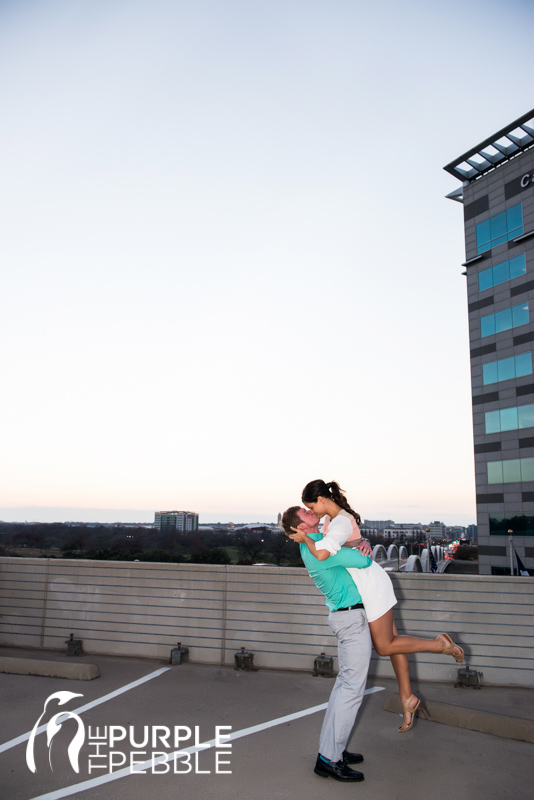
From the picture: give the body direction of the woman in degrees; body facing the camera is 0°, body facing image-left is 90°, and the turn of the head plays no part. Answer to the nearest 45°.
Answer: approximately 90°

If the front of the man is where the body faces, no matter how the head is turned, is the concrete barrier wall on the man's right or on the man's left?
on the man's left

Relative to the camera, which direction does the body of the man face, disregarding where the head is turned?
to the viewer's right

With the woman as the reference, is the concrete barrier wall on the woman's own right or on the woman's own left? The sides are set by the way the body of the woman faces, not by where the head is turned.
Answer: on the woman's own right

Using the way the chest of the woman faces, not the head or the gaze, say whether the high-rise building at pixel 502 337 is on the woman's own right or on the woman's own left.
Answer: on the woman's own right

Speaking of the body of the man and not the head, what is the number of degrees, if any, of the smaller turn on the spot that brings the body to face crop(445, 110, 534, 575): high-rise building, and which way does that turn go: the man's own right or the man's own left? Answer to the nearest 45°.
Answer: approximately 90° to the man's own left

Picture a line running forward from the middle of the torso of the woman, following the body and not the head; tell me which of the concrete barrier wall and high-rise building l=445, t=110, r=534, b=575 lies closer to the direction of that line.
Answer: the concrete barrier wall

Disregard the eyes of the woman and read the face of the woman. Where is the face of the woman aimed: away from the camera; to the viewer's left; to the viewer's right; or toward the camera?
to the viewer's left
